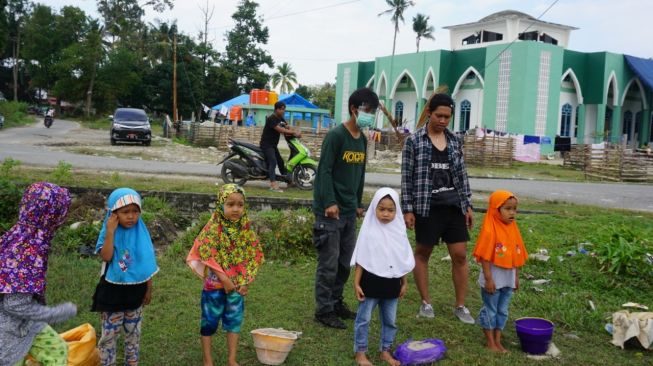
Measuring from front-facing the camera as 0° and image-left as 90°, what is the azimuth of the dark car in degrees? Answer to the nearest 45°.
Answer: approximately 0°

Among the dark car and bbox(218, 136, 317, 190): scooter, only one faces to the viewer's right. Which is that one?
the scooter

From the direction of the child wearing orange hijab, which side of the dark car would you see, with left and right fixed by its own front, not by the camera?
front

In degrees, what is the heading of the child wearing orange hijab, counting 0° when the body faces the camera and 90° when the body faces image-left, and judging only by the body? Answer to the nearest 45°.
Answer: approximately 315°

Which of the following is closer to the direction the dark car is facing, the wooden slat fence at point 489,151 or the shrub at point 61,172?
the shrub

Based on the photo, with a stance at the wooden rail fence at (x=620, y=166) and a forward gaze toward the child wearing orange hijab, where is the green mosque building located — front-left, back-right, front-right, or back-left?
back-right

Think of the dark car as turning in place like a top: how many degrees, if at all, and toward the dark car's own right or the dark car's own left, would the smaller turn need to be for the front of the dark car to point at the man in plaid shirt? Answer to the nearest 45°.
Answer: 0° — it already faces them

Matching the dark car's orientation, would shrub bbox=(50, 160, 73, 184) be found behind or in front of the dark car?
in front

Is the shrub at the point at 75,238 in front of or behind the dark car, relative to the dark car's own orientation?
in front

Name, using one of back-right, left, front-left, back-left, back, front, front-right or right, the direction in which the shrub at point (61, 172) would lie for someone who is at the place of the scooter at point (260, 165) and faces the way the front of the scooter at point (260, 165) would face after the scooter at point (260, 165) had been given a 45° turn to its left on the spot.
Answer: back

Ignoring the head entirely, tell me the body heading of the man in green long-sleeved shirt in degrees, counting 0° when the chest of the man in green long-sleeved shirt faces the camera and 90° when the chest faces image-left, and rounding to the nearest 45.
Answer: approximately 315°

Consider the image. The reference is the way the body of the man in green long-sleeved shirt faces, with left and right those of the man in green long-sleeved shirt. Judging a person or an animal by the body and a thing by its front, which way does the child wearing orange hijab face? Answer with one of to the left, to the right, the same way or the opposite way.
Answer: the same way

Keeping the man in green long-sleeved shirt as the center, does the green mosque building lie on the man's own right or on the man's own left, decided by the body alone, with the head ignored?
on the man's own left

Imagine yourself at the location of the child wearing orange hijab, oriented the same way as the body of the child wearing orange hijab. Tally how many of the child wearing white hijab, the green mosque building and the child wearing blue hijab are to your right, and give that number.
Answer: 2

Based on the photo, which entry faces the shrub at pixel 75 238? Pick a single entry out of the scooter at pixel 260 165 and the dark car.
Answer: the dark car

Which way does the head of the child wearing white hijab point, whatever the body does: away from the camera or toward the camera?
toward the camera

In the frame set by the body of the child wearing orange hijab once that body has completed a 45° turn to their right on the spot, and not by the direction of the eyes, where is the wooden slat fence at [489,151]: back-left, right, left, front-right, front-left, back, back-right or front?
back

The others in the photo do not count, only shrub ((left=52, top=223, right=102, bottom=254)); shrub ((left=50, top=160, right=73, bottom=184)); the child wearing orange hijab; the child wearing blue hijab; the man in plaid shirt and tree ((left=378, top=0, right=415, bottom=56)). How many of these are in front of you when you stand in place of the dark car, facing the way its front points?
5
